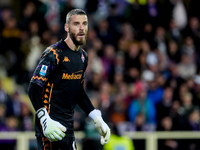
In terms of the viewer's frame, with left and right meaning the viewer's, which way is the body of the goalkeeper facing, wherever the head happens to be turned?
facing the viewer and to the right of the viewer
